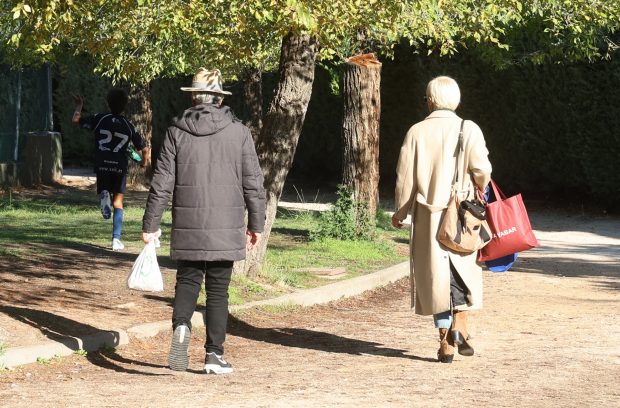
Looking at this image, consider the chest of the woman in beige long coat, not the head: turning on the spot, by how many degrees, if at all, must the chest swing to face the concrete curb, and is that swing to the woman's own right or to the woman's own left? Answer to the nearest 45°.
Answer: approximately 90° to the woman's own left

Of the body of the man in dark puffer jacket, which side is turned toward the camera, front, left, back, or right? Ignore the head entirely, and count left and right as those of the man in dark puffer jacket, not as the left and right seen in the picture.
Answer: back

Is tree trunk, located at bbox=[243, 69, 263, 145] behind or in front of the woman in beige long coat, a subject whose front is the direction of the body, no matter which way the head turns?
in front

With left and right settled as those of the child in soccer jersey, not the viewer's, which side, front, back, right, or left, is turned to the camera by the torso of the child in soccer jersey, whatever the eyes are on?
back

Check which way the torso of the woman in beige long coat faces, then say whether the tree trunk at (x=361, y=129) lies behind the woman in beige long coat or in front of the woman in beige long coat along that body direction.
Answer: in front

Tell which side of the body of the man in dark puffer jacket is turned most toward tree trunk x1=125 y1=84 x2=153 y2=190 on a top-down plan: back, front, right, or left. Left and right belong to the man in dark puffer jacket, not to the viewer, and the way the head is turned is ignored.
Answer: front

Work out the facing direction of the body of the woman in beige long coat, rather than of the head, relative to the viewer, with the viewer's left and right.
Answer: facing away from the viewer

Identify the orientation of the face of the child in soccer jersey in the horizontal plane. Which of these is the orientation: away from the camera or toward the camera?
away from the camera

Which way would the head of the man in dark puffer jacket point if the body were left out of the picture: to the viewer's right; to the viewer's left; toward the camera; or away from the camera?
away from the camera

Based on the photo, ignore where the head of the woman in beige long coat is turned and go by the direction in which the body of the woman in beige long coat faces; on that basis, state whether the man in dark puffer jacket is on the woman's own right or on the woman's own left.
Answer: on the woman's own left

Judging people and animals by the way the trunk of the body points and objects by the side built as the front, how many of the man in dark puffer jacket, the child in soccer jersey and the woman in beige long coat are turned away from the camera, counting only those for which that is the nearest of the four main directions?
3
